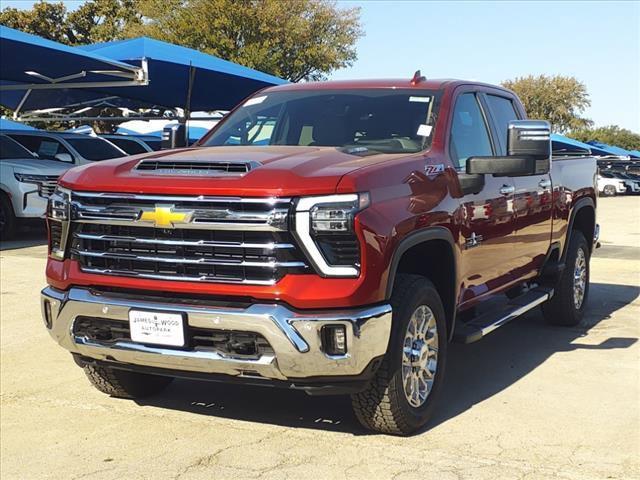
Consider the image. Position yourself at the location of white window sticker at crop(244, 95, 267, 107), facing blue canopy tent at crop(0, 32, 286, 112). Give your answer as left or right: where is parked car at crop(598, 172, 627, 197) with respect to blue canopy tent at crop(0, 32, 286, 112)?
right

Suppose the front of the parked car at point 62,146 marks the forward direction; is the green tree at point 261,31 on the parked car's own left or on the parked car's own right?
on the parked car's own left

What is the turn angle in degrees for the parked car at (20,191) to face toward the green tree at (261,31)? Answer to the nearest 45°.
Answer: approximately 90° to its left

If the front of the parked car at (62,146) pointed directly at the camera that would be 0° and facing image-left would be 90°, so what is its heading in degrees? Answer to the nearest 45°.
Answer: approximately 315°

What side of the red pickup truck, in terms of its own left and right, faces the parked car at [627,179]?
back

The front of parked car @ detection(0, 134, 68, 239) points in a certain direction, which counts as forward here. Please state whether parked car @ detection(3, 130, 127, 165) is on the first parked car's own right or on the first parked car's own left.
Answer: on the first parked car's own left

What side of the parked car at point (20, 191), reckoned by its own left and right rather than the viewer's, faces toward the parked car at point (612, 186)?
left

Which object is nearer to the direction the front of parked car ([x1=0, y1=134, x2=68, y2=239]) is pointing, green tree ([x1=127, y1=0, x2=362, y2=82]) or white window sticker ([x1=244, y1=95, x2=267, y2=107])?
the white window sticker

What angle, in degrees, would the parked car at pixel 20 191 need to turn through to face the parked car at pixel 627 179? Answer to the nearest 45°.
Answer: approximately 90° to its left

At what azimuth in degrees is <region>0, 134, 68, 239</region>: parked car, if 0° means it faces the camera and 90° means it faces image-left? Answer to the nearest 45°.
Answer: approximately 315°
